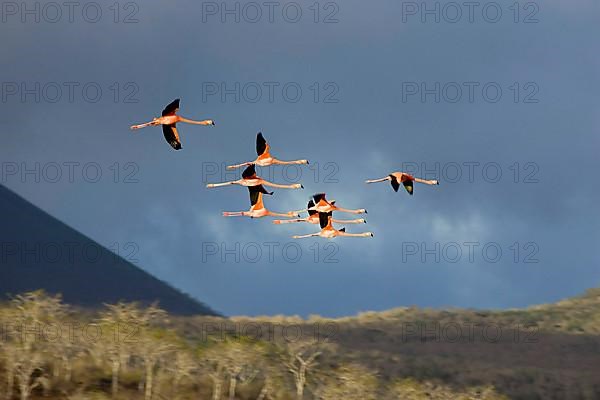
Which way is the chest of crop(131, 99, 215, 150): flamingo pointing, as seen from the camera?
to the viewer's right

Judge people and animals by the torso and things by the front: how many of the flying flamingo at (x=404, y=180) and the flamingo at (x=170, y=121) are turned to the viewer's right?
2

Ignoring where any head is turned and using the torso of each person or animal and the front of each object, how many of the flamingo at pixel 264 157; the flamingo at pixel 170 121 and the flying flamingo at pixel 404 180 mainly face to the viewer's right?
3

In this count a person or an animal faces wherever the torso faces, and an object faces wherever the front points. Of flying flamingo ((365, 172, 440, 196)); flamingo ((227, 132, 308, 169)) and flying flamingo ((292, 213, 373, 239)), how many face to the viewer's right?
3

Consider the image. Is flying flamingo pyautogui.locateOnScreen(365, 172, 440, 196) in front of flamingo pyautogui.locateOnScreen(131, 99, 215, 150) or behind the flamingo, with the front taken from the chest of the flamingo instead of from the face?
in front

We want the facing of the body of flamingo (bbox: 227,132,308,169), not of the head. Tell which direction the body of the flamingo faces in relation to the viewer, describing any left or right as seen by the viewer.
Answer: facing to the right of the viewer

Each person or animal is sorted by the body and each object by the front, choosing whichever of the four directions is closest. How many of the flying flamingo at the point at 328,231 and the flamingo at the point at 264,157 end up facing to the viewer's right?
2

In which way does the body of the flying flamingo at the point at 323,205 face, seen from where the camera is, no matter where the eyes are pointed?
to the viewer's right

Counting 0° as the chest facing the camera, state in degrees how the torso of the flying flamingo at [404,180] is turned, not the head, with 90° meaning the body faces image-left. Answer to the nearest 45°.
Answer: approximately 270°

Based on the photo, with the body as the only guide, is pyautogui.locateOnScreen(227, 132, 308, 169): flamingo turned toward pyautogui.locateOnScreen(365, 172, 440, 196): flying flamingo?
yes
